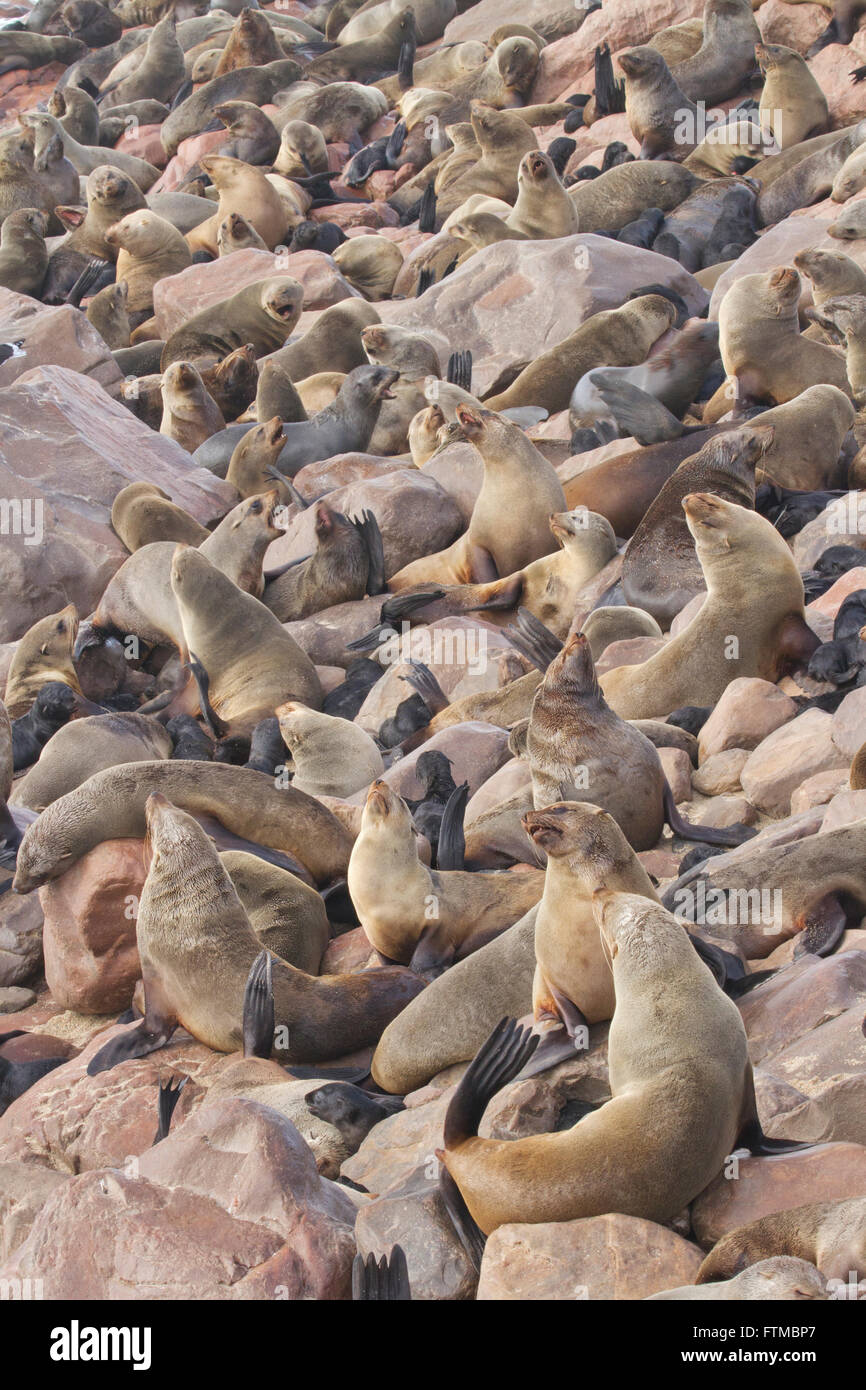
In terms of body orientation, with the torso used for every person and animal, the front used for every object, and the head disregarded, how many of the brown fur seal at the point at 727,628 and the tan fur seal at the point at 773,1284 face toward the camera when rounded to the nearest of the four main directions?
0

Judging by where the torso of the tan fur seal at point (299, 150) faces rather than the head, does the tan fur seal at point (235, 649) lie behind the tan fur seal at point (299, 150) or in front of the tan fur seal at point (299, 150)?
in front

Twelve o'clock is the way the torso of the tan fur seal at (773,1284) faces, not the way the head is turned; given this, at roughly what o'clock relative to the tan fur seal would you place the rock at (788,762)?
The rock is roughly at 9 o'clock from the tan fur seal.

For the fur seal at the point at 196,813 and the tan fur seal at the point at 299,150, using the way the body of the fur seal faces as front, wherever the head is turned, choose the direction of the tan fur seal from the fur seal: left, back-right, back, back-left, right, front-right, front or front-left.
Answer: right

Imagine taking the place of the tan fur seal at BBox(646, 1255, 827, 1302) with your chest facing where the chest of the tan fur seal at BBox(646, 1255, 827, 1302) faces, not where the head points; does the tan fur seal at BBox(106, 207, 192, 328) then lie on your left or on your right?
on your left

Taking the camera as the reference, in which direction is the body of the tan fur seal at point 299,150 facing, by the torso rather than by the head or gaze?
toward the camera

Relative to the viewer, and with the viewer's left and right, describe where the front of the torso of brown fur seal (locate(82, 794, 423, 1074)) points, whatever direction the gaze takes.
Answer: facing the viewer and to the left of the viewer

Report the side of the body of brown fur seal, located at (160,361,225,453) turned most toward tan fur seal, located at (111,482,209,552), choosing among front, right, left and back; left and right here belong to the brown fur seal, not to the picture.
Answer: front

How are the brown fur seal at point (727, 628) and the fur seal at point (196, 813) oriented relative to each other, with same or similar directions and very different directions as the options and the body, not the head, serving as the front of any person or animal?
very different directions

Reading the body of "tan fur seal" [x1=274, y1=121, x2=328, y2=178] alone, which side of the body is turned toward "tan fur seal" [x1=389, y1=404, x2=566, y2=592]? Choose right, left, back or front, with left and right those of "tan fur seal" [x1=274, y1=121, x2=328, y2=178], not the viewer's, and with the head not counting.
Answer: front

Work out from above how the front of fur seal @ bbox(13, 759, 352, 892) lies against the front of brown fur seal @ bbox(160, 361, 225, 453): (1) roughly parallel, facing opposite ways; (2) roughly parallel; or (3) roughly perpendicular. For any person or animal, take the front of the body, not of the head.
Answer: roughly perpendicular

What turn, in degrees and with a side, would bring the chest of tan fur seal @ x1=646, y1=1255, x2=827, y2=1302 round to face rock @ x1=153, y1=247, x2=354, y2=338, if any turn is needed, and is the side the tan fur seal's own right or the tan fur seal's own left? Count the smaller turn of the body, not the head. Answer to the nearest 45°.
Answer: approximately 90° to the tan fur seal's own left

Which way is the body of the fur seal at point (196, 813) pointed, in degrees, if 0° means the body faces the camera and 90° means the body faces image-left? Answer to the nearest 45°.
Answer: approximately 90°

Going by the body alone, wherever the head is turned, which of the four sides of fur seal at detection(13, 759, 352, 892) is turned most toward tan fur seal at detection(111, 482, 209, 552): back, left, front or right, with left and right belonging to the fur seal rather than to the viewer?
right

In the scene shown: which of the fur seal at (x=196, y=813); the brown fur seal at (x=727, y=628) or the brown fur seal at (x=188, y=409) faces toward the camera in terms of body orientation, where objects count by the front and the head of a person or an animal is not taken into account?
the brown fur seal at (x=188, y=409)

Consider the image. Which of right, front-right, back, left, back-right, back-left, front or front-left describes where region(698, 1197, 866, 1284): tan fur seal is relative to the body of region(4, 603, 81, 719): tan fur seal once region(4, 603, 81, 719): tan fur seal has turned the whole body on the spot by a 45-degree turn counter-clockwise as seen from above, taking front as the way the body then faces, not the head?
back-right
